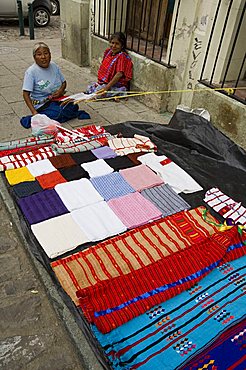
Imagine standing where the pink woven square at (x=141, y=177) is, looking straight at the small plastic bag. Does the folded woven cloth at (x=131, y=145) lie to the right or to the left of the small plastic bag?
right

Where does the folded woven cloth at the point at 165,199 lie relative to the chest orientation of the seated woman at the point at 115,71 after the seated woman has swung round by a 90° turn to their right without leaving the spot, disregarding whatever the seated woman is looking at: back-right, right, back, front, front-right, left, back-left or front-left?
back-left

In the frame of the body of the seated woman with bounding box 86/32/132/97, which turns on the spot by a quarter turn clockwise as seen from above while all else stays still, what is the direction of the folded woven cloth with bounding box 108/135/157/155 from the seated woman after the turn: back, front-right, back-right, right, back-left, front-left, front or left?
back-left

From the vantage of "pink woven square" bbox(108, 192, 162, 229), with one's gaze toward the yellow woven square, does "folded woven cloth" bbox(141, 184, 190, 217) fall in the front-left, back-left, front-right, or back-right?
back-right

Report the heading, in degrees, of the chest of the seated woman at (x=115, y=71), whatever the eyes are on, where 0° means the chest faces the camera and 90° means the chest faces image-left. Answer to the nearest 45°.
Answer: approximately 45°

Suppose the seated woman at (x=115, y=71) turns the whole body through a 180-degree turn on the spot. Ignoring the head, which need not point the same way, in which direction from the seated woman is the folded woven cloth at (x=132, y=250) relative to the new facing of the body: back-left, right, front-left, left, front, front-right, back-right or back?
back-right

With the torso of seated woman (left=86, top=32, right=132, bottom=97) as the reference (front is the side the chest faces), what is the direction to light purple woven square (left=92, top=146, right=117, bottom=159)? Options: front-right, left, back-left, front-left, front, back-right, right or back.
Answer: front-left

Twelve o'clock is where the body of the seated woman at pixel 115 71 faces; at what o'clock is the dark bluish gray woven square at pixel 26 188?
The dark bluish gray woven square is roughly at 11 o'clock from the seated woman.

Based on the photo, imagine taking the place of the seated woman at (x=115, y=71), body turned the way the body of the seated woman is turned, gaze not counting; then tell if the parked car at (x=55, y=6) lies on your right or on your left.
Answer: on your right

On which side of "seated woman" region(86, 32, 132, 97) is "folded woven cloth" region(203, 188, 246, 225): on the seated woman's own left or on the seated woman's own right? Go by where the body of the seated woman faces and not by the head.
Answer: on the seated woman's own left

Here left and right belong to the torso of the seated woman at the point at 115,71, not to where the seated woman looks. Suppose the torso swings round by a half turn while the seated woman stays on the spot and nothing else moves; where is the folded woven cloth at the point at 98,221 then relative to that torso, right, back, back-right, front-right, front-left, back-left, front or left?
back-right

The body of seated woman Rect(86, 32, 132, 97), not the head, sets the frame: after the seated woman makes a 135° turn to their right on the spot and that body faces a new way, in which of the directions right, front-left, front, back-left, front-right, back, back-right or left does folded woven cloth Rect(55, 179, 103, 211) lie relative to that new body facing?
back

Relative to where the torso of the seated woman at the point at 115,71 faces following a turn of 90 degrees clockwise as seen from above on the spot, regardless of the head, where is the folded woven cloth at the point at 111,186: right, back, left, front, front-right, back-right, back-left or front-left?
back-left

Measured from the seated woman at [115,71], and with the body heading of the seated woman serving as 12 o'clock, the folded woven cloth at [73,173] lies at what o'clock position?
The folded woven cloth is roughly at 11 o'clock from the seated woman.
